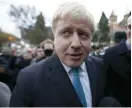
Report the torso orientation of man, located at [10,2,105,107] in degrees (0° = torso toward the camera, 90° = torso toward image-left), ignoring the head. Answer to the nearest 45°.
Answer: approximately 315°

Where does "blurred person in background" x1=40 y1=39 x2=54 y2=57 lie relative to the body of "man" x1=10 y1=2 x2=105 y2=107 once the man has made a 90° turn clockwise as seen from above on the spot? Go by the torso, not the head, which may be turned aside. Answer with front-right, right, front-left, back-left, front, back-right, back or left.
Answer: back-right

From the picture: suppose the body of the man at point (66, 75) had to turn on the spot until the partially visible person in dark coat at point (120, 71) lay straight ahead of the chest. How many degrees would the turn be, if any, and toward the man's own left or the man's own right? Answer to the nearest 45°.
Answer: approximately 90° to the man's own left

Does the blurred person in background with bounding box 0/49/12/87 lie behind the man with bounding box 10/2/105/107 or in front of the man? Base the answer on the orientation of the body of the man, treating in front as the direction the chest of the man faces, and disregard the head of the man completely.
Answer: behind
